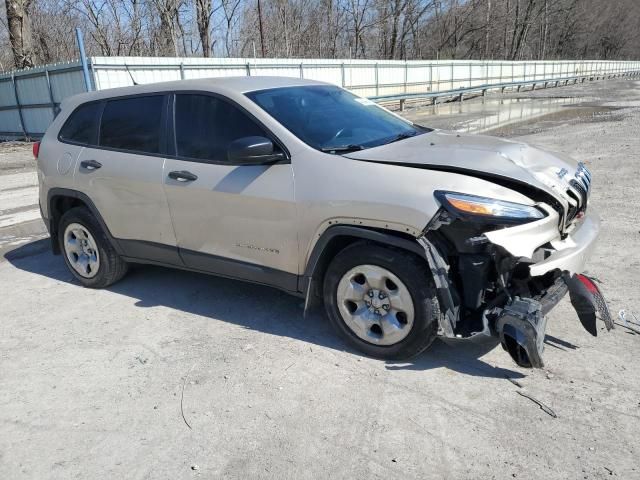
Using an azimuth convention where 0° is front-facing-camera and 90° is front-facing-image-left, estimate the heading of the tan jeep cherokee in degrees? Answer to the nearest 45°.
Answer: approximately 315°

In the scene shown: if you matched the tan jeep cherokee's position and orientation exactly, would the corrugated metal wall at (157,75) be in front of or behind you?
behind

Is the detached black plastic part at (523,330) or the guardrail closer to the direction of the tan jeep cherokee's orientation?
the detached black plastic part

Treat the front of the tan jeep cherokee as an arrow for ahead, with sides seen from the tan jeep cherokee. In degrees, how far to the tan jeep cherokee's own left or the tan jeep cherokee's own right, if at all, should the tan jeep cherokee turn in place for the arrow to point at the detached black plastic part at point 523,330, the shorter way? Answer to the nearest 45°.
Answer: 0° — it already faces it

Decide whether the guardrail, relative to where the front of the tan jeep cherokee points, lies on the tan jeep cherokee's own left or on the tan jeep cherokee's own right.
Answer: on the tan jeep cherokee's own left

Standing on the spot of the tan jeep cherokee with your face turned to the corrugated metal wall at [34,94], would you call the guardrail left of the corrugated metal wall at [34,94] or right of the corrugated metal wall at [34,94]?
right

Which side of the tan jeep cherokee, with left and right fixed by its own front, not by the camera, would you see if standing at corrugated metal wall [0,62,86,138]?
back

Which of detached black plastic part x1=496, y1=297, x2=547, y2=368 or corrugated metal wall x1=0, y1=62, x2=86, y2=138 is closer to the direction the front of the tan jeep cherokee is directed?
the detached black plastic part
